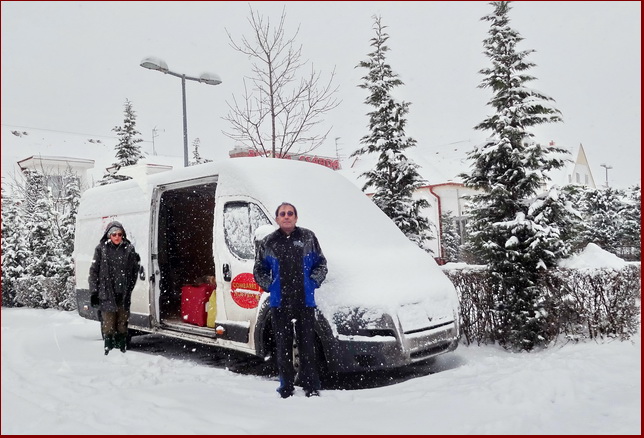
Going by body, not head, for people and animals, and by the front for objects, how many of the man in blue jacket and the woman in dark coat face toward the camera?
2

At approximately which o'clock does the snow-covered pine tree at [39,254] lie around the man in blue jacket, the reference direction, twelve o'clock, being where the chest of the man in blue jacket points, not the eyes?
The snow-covered pine tree is roughly at 5 o'clock from the man in blue jacket.

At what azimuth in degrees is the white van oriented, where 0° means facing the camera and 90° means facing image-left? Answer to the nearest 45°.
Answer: approximately 315°

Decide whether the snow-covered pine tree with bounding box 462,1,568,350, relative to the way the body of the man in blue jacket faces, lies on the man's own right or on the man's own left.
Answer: on the man's own left

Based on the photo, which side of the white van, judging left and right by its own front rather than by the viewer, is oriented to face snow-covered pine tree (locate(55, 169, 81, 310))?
back

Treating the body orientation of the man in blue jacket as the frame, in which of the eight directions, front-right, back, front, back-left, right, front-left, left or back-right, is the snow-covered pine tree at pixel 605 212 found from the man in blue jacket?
back-left

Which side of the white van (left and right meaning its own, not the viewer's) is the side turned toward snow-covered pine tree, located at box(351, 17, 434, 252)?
left

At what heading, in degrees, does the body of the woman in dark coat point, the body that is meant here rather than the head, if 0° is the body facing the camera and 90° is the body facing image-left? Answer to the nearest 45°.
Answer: approximately 0°

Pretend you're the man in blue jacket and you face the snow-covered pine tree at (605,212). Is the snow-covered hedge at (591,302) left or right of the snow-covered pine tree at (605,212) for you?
right

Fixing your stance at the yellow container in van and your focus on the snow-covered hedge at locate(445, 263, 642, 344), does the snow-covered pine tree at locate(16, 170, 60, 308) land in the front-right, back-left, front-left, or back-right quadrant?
back-left

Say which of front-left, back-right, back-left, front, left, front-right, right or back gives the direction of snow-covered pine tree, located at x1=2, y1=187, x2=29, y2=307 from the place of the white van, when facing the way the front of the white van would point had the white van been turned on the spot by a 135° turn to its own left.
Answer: front-left
